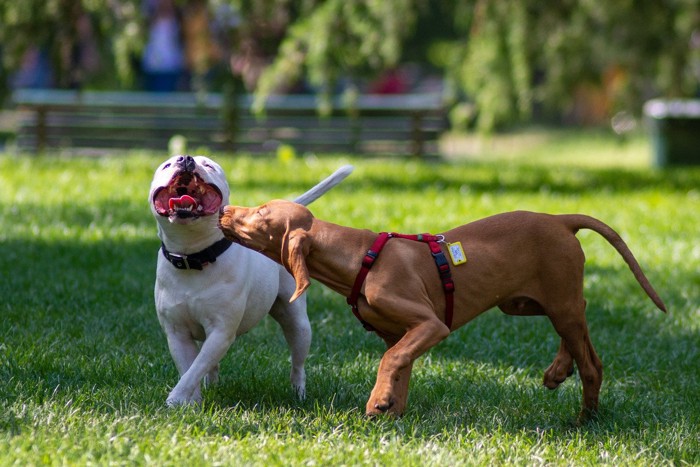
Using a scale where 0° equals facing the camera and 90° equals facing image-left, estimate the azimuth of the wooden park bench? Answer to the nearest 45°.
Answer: approximately 180°

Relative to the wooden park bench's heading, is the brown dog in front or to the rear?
to the rear

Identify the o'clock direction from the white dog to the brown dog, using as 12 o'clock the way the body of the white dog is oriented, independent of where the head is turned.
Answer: The brown dog is roughly at 8 o'clock from the white dog.

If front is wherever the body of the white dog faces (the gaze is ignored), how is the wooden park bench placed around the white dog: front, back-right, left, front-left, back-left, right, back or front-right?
back-right

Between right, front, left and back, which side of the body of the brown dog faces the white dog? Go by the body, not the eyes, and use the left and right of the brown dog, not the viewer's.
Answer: front

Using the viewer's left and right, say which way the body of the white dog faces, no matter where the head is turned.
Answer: facing the viewer and to the left of the viewer

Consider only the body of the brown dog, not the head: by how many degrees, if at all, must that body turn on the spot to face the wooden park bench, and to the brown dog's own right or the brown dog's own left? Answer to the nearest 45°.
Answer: approximately 90° to the brown dog's own right

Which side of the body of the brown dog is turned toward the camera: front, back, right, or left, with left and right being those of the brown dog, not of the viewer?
left

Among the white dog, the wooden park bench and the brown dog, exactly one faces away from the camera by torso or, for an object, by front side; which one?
the wooden park bench
